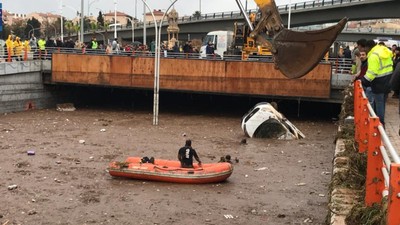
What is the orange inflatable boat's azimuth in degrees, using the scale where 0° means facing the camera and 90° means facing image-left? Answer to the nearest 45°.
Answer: approximately 270°

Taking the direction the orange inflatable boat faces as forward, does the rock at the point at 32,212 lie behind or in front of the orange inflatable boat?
behind

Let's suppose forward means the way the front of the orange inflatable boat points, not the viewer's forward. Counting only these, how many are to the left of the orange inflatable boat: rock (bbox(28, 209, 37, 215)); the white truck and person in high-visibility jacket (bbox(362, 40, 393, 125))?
1

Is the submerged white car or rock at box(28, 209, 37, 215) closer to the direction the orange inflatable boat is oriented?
the submerged white car

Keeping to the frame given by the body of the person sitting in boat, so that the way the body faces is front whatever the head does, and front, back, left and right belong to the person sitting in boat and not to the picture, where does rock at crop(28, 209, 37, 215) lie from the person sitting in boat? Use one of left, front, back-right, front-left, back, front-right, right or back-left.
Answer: back-left

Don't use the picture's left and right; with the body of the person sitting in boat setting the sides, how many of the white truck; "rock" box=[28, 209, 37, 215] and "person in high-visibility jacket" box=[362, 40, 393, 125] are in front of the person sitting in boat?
1

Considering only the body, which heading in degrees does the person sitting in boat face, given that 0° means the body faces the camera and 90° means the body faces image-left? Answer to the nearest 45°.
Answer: approximately 180°

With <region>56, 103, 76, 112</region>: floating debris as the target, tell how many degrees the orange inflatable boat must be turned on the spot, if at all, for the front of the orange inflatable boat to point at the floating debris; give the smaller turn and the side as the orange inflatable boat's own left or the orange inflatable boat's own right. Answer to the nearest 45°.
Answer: approximately 90° to the orange inflatable boat's own left

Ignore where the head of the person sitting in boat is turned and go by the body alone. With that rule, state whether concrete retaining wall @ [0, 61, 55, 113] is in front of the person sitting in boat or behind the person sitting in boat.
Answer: in front

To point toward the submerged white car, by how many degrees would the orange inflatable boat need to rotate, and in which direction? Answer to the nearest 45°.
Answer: approximately 45° to its left
